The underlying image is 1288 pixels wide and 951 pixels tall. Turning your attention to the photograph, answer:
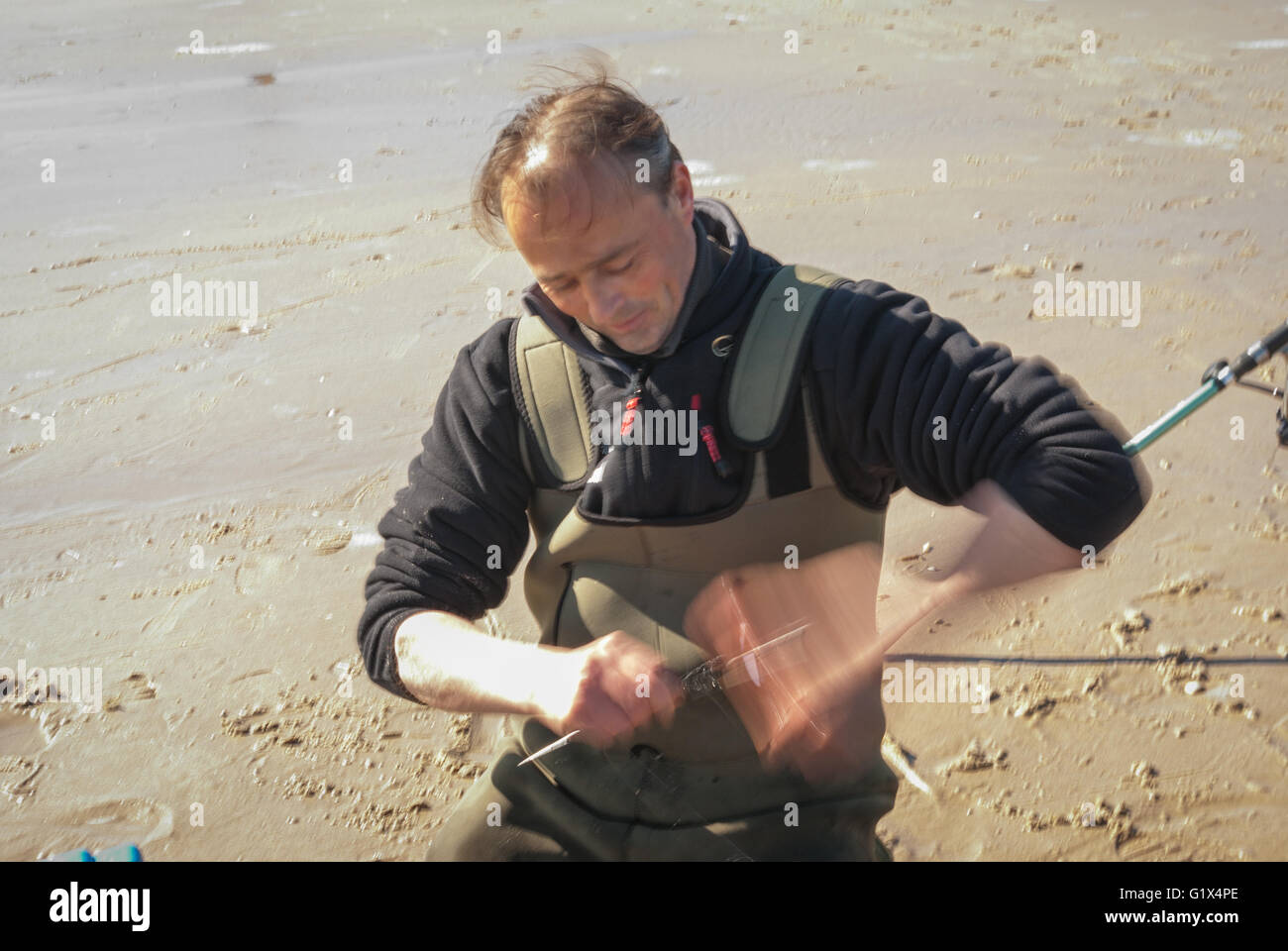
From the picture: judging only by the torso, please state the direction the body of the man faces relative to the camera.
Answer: toward the camera

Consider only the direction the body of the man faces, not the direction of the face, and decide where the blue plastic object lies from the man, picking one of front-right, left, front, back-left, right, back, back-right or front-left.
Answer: right

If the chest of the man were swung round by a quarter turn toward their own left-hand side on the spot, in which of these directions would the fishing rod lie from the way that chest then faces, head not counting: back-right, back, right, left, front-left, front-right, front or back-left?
front-left
